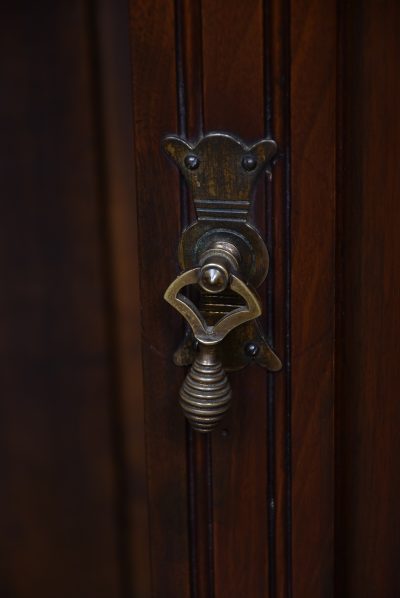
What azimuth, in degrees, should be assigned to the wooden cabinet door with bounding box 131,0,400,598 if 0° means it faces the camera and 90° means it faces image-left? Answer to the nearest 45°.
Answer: approximately 0°
